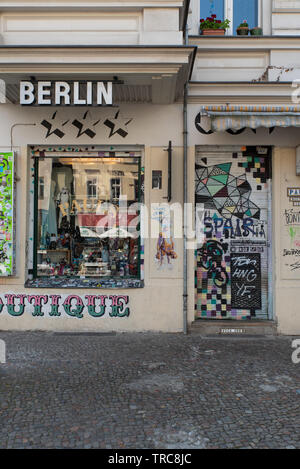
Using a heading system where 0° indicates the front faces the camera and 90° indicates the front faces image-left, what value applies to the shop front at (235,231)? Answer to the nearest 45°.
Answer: approximately 0°

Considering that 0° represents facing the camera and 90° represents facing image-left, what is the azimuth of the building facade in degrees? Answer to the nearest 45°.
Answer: approximately 0°
